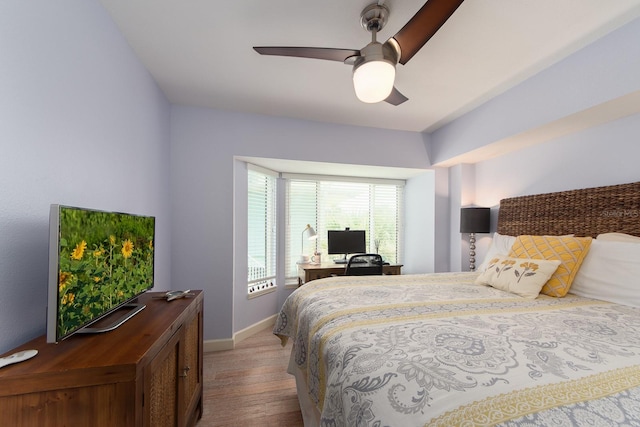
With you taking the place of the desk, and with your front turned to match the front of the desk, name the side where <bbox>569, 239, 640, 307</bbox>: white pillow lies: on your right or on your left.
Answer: on your left

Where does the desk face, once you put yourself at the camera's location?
facing the viewer

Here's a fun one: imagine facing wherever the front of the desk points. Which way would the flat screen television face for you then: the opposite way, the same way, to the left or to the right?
to the left

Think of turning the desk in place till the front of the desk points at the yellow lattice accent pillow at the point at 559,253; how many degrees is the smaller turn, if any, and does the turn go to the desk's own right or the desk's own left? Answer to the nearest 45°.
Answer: approximately 45° to the desk's own left

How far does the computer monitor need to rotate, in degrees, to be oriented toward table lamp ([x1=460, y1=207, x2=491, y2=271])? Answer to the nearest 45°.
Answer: approximately 45° to its left

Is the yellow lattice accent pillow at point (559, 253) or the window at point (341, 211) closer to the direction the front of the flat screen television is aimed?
the yellow lattice accent pillow

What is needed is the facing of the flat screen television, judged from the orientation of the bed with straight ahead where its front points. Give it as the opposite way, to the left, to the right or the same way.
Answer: the opposite way

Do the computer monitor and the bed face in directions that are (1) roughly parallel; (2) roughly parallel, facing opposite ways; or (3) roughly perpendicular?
roughly perpendicular

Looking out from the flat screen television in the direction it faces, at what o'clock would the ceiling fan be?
The ceiling fan is roughly at 11 o'clock from the flat screen television.

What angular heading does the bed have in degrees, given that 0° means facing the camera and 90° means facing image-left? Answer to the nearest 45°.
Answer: approximately 45°

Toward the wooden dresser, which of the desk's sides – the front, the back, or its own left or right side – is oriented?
front

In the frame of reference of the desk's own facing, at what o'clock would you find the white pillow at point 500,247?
The white pillow is roughly at 10 o'clock from the desk.

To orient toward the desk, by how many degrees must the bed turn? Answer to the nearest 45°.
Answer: approximately 90° to its right

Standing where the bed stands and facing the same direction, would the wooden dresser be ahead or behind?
ahead

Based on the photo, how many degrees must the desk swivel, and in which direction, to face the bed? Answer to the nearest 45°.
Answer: approximately 45° to its left

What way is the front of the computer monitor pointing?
toward the camera

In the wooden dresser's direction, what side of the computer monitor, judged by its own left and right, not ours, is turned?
front

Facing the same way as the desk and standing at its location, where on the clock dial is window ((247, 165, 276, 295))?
The window is roughly at 3 o'clock from the desk.

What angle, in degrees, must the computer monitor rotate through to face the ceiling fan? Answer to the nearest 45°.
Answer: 0° — it already faces it
